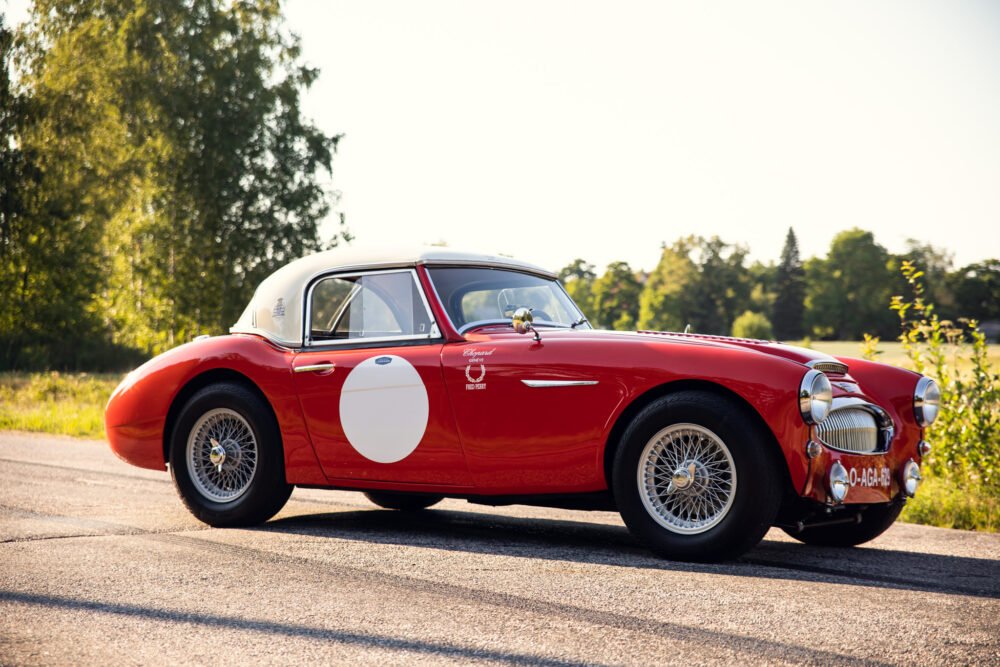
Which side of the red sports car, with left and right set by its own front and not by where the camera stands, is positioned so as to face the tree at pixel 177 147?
back

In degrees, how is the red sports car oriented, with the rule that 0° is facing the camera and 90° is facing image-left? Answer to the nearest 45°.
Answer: approximately 315°
